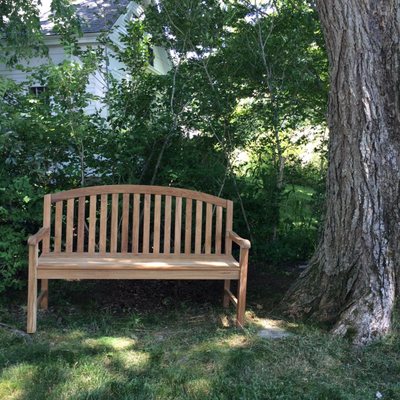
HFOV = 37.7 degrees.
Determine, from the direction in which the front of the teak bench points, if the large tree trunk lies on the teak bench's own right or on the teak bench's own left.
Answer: on the teak bench's own left

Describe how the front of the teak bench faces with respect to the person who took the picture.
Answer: facing the viewer
